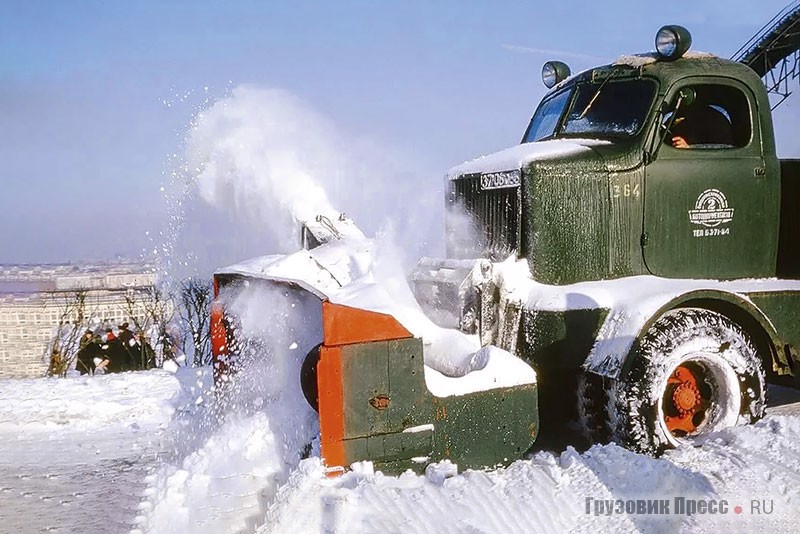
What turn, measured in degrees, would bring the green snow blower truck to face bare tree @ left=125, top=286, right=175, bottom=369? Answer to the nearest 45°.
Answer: approximately 90° to its right

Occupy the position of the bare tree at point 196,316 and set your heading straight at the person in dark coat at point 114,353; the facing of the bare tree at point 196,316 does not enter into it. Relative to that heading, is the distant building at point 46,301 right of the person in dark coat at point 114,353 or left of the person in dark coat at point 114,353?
right

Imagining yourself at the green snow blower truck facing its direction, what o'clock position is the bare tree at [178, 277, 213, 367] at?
The bare tree is roughly at 3 o'clock from the green snow blower truck.

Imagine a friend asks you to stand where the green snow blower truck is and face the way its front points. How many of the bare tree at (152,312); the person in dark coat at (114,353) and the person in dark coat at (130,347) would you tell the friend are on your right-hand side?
3

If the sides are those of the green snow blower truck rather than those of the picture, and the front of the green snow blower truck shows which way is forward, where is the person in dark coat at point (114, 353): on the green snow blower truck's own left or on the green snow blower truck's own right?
on the green snow blower truck's own right

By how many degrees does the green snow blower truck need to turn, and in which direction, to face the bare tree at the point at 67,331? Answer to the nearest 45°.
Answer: approximately 90° to its right

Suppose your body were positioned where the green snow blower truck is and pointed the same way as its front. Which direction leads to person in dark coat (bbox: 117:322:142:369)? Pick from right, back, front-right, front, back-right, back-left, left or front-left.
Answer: right

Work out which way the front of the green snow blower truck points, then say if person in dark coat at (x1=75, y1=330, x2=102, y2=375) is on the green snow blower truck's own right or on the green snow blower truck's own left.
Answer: on the green snow blower truck's own right

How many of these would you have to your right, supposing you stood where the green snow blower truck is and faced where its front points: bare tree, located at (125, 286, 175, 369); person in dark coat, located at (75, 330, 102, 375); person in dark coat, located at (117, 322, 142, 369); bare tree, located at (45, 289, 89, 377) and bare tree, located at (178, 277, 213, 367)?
5

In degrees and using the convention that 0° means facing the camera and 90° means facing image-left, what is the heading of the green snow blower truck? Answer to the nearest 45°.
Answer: approximately 45°
